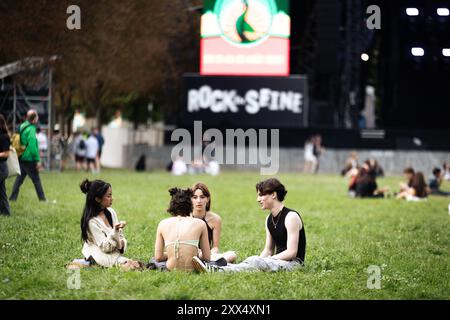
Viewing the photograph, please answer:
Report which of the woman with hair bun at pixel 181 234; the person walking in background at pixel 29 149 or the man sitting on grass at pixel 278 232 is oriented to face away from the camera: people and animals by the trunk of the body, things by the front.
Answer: the woman with hair bun

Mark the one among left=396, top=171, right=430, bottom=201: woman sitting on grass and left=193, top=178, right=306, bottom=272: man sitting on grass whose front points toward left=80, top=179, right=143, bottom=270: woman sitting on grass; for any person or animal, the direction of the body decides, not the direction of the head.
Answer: the man sitting on grass

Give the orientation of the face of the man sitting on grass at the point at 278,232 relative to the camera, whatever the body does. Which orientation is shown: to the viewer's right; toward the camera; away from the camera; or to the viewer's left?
to the viewer's left

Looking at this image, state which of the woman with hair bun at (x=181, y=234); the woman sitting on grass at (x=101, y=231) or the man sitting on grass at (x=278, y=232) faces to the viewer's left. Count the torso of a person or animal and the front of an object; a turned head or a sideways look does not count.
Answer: the man sitting on grass

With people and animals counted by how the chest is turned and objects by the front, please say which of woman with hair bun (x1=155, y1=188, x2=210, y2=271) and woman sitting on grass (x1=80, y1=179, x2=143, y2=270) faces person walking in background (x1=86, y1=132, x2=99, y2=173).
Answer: the woman with hair bun

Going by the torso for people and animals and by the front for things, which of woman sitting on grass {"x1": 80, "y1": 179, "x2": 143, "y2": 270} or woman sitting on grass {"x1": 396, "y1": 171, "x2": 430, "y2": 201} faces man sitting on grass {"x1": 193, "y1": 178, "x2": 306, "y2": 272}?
woman sitting on grass {"x1": 80, "y1": 179, "x2": 143, "y2": 270}

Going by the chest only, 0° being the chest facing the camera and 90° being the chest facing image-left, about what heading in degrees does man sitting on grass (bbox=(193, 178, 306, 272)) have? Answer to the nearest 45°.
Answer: approximately 90°

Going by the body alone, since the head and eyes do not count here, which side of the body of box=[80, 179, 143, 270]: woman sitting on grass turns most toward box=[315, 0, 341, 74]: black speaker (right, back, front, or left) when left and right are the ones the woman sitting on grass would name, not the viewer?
left

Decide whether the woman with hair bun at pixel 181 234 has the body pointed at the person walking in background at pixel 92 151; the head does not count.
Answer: yes

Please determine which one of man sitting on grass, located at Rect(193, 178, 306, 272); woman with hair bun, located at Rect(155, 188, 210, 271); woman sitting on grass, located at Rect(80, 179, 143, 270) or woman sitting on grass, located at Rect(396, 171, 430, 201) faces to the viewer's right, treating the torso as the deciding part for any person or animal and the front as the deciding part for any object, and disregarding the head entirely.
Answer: woman sitting on grass, located at Rect(80, 179, 143, 270)

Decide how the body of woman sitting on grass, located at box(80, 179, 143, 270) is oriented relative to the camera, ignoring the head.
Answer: to the viewer's right

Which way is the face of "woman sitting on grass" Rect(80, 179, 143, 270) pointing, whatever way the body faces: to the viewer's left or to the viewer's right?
to the viewer's right
